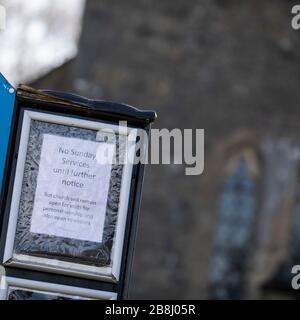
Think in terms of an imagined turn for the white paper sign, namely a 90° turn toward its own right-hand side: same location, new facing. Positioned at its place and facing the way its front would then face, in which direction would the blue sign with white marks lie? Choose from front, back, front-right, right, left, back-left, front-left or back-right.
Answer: front

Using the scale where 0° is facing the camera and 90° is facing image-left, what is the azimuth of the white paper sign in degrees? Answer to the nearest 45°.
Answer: approximately 0°

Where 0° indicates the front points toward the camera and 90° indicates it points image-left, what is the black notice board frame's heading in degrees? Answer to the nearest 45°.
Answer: approximately 0°
